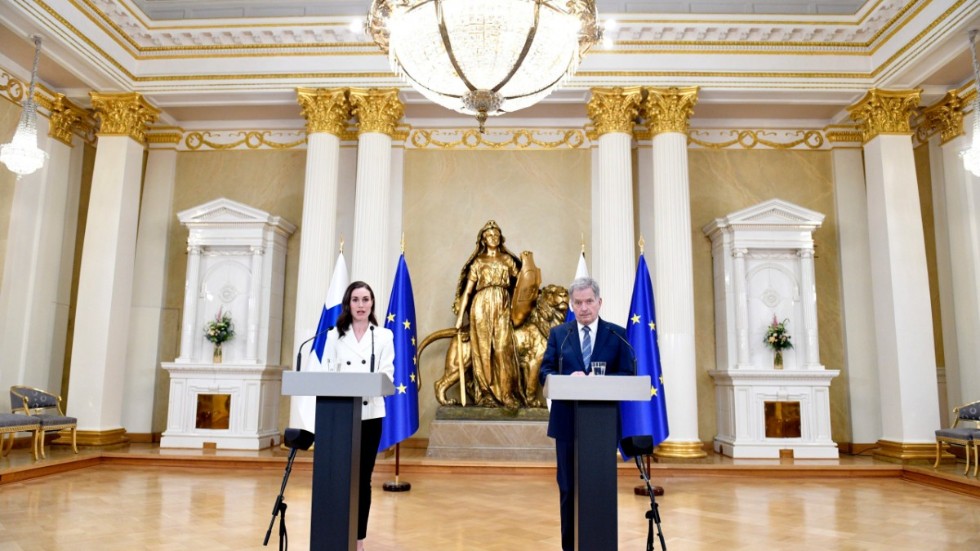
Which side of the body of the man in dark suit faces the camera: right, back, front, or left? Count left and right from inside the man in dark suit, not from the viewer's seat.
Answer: front

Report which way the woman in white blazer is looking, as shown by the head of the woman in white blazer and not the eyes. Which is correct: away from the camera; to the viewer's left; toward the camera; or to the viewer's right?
toward the camera

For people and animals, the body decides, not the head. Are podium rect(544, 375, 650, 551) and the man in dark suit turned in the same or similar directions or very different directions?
same or similar directions

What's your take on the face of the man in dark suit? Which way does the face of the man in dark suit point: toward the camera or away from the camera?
toward the camera

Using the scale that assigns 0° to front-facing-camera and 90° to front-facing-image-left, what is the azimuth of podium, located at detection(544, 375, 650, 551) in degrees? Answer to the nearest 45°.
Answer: approximately 0°

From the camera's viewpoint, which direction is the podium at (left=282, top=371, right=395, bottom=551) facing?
toward the camera

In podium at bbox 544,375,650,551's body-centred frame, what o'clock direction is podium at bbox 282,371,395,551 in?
podium at bbox 282,371,395,551 is roughly at 3 o'clock from podium at bbox 544,375,650,551.

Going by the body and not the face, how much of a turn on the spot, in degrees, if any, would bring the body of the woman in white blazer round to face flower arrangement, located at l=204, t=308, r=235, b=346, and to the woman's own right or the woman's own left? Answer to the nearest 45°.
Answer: approximately 180°

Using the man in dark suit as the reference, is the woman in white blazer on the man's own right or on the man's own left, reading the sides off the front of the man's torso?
on the man's own right

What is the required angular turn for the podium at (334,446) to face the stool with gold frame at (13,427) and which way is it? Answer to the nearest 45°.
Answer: approximately 135° to its right

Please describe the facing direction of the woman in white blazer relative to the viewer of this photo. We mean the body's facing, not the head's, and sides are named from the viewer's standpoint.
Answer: facing the viewer

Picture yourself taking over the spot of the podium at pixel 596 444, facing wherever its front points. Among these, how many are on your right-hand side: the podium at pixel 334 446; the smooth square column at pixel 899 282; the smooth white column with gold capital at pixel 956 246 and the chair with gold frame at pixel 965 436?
1

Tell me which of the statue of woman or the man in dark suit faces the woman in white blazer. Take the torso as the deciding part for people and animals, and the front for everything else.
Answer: the statue of woman

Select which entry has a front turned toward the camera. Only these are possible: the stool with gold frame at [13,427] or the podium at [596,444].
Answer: the podium

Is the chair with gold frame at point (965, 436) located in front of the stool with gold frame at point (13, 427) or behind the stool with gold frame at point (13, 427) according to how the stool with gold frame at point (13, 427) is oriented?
in front

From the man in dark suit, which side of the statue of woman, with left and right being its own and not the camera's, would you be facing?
front

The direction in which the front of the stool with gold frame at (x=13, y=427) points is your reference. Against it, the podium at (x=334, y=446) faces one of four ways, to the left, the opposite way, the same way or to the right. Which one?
to the right
